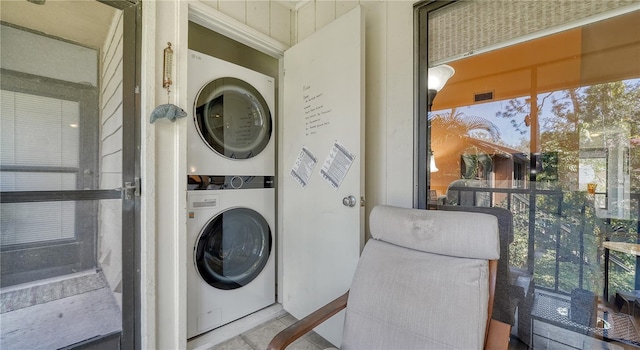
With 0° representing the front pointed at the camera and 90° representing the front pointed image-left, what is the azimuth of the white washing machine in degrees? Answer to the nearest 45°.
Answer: approximately 315°

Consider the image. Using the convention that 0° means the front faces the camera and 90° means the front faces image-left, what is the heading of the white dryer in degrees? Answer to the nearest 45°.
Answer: approximately 315°

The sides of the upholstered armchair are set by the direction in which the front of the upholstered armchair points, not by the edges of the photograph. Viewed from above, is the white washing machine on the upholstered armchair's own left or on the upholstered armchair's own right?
on the upholstered armchair's own right

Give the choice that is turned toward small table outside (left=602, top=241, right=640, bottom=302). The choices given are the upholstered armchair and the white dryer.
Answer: the white dryer

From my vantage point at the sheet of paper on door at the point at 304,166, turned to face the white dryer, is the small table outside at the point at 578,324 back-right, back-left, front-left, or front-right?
back-left

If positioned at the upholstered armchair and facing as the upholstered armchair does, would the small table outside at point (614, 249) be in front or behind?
behind

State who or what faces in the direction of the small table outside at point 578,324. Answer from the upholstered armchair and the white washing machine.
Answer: the white washing machine
